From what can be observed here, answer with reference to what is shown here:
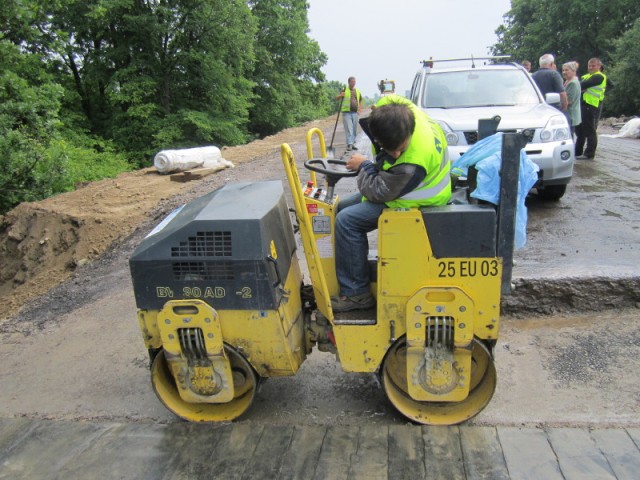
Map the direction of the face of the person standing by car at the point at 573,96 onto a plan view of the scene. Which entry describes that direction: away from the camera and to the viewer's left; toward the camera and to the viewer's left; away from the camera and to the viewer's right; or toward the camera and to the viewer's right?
toward the camera and to the viewer's left

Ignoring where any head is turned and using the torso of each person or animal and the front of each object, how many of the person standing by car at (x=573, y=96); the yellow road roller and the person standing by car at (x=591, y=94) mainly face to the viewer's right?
0

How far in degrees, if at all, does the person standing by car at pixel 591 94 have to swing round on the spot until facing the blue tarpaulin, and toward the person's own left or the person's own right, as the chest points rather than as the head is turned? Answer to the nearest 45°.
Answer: approximately 45° to the person's own left

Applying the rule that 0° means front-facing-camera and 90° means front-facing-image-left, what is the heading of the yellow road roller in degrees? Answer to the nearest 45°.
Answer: approximately 90°

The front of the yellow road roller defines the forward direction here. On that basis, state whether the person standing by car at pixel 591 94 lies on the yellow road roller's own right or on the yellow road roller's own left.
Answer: on the yellow road roller's own right

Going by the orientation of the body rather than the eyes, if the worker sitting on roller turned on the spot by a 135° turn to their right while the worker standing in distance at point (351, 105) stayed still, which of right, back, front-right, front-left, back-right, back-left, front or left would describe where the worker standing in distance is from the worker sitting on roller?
front-left

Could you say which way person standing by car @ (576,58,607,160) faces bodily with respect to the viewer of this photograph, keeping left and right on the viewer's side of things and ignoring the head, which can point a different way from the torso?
facing the viewer and to the left of the viewer

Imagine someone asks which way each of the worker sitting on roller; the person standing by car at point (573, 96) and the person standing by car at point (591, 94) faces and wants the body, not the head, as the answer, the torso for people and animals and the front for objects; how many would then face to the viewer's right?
0

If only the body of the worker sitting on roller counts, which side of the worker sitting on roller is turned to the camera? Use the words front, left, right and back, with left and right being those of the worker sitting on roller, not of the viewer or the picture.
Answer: left

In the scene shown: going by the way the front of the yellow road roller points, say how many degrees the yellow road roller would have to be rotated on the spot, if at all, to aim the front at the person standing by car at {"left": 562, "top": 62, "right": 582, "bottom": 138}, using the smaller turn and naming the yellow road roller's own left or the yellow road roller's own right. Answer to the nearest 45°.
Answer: approximately 135° to the yellow road roller's own right
